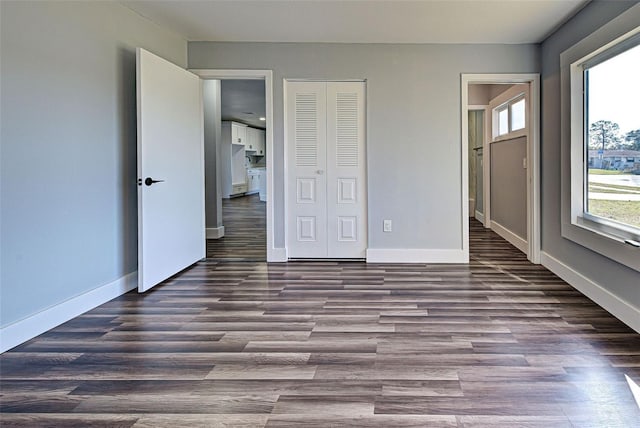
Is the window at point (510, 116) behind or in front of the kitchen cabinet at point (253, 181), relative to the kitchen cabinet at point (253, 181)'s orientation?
in front

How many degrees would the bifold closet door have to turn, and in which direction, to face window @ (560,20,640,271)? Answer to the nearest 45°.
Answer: approximately 45° to its left

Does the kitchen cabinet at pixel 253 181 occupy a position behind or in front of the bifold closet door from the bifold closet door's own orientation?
behind

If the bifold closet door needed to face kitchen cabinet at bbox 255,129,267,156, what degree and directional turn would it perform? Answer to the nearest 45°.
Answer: approximately 180°

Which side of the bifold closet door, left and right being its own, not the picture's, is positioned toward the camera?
front

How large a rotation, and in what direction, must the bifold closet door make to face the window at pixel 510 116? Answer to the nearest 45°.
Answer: approximately 135° to its left
